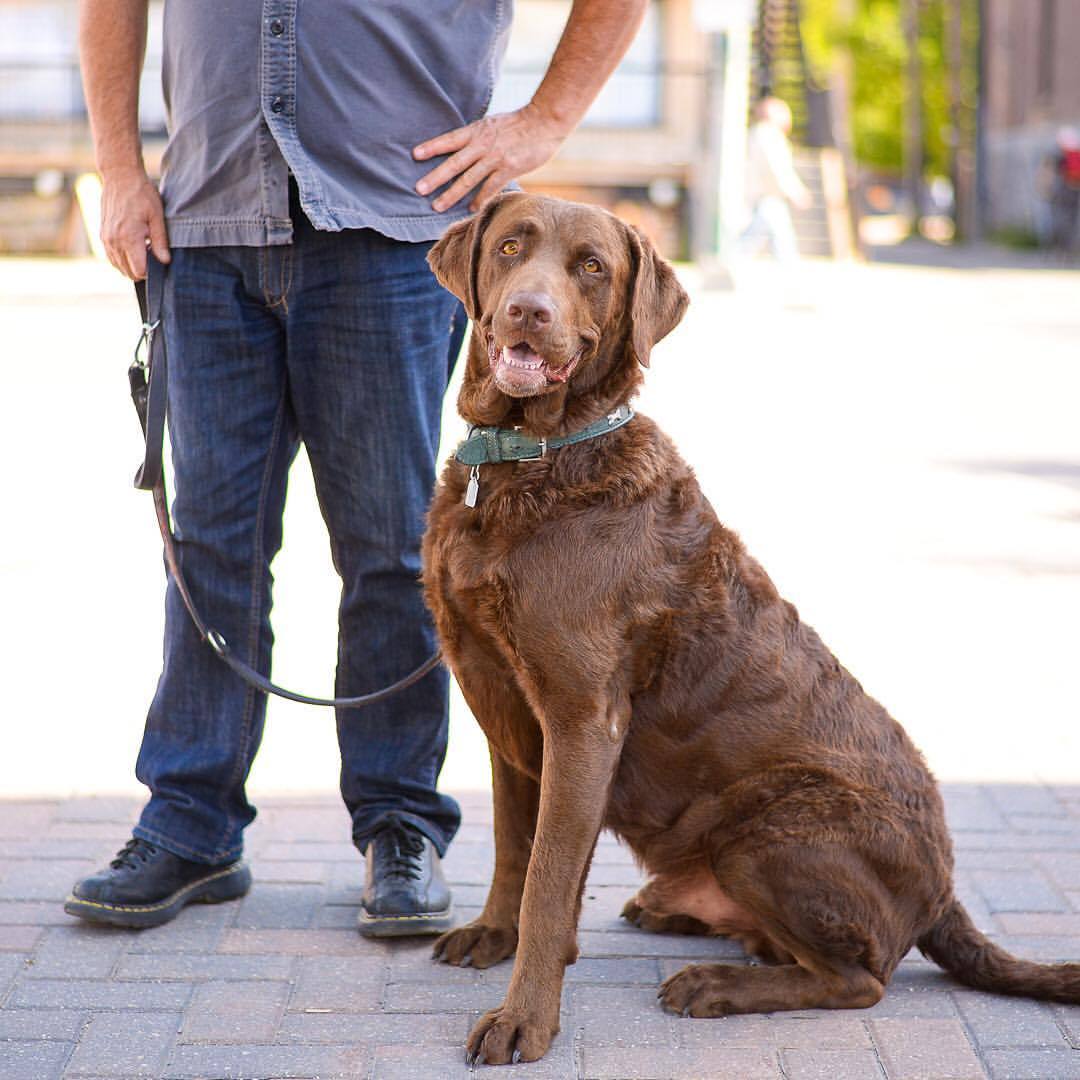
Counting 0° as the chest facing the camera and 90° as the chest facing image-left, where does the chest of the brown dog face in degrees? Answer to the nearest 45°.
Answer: approximately 45°

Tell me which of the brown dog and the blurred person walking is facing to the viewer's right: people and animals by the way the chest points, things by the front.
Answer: the blurred person walking

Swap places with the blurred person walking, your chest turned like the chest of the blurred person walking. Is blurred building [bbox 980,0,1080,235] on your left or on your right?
on your left

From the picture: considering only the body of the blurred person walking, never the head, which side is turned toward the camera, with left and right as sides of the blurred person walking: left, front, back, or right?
right

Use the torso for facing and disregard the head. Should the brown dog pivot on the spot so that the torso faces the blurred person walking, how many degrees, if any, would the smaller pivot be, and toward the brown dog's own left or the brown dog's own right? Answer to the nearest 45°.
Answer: approximately 135° to the brown dog's own right

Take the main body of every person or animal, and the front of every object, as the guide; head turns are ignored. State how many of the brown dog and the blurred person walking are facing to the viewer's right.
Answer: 1

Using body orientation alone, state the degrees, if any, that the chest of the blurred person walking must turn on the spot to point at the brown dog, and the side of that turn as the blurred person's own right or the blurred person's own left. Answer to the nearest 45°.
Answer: approximately 90° to the blurred person's own right
